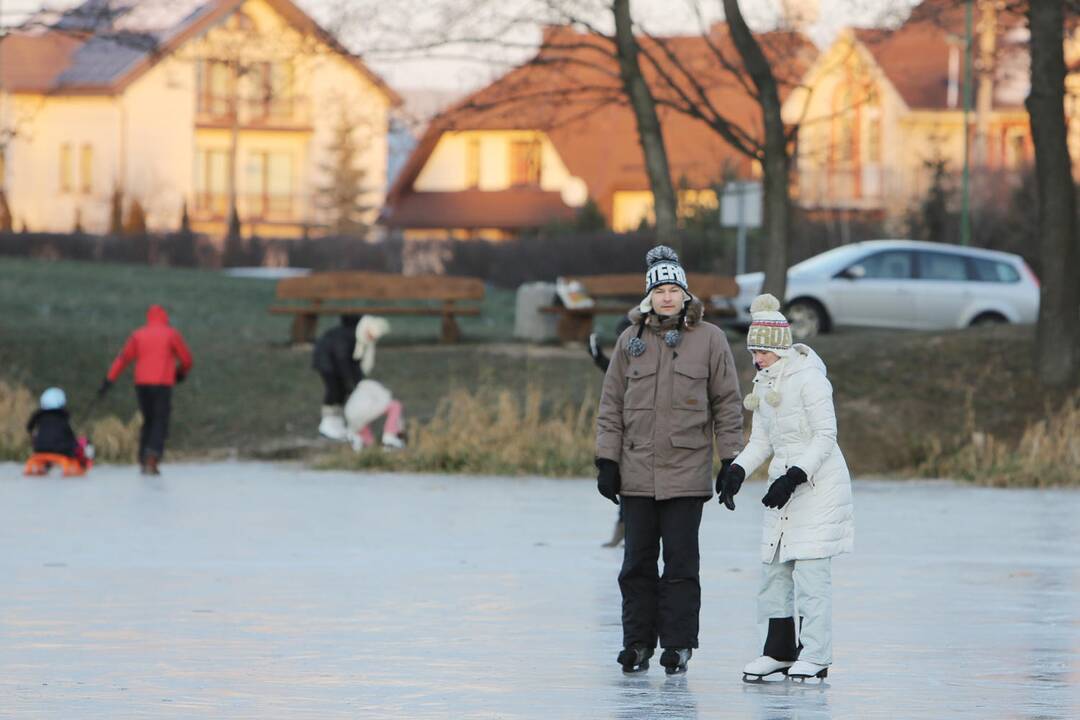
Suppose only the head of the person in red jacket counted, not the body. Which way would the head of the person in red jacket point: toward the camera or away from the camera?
away from the camera

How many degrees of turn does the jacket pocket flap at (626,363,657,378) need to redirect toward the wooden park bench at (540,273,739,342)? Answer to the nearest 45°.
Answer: approximately 180°

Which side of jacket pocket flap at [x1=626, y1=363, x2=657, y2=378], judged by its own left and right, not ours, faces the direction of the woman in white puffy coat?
left

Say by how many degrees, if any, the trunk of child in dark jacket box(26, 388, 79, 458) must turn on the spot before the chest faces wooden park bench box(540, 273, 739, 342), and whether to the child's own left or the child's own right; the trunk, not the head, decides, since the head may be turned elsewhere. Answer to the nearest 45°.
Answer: approximately 45° to the child's own right

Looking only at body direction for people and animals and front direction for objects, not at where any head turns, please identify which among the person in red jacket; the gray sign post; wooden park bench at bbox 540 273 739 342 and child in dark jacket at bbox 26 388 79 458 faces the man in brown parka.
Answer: the wooden park bench

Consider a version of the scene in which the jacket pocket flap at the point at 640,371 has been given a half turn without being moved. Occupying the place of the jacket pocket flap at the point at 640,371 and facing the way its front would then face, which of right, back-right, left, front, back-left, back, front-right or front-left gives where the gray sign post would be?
front

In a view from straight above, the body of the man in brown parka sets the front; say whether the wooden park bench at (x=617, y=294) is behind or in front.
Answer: behind

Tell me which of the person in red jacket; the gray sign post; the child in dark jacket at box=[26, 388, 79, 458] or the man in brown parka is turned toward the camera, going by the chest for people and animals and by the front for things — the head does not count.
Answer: the man in brown parka

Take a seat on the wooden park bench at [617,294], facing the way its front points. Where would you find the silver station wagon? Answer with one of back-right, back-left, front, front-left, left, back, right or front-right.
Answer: back-left

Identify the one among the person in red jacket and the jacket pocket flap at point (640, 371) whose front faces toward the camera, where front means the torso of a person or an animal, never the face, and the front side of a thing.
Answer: the jacket pocket flap

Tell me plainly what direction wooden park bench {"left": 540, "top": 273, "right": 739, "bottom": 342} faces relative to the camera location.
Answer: facing the viewer

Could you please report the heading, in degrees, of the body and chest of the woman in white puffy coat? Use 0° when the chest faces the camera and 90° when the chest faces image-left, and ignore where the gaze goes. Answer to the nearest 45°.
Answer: approximately 45°

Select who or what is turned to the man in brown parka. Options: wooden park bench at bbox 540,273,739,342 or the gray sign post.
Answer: the wooden park bench

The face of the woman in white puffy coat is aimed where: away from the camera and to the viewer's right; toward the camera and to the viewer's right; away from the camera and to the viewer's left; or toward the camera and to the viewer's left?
toward the camera and to the viewer's left

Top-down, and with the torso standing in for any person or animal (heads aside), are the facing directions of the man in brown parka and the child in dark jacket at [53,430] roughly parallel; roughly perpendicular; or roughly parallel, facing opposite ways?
roughly parallel, facing opposite ways

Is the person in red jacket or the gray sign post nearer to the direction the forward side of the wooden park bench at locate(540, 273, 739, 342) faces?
the person in red jacket

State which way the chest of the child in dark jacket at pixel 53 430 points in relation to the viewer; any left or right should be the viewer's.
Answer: facing away from the viewer

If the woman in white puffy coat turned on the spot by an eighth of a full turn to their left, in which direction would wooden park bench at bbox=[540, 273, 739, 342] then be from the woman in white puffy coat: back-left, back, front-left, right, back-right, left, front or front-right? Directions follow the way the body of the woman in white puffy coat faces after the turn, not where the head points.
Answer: back
